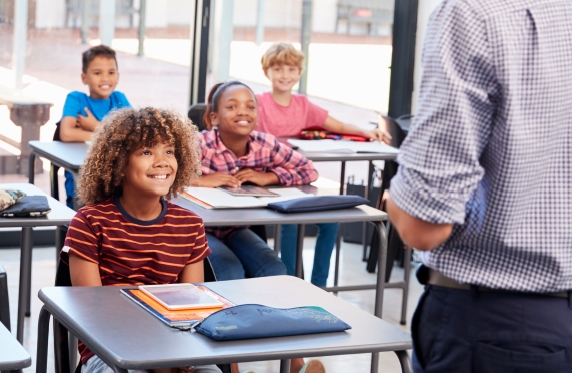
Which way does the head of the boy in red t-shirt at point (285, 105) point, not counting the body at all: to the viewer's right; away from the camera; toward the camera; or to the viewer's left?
toward the camera

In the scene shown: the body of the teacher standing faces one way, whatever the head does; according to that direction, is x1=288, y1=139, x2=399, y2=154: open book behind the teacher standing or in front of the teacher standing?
in front

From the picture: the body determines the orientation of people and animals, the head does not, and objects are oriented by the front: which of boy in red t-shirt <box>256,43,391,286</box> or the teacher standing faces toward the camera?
the boy in red t-shirt

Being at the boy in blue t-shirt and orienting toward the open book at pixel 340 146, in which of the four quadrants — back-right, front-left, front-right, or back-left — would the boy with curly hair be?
front-right

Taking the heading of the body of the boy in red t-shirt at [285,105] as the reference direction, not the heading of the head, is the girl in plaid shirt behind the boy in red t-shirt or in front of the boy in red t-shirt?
in front

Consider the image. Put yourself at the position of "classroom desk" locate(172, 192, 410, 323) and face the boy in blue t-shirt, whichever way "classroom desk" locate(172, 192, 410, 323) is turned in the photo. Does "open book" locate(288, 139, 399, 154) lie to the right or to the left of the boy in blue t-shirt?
right

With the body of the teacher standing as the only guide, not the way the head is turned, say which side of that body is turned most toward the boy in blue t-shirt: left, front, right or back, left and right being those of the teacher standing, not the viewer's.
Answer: front

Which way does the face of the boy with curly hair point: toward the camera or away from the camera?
toward the camera

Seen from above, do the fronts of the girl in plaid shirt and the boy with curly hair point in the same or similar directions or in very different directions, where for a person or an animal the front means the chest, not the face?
same or similar directions

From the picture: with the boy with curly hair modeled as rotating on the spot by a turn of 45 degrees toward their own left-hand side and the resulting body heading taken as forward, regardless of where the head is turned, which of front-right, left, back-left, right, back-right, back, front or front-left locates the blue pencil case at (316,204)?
front-left

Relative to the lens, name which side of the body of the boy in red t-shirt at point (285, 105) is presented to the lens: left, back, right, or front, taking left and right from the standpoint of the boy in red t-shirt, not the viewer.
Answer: front

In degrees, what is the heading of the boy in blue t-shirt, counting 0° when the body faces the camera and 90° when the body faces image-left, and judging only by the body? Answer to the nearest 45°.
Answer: approximately 315°

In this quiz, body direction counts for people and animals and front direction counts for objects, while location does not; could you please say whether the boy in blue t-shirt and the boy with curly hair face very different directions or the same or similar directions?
same or similar directions

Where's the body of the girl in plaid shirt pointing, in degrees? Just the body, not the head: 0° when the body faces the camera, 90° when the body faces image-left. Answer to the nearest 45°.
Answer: approximately 315°

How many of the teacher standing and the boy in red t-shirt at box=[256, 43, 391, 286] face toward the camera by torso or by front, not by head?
1
